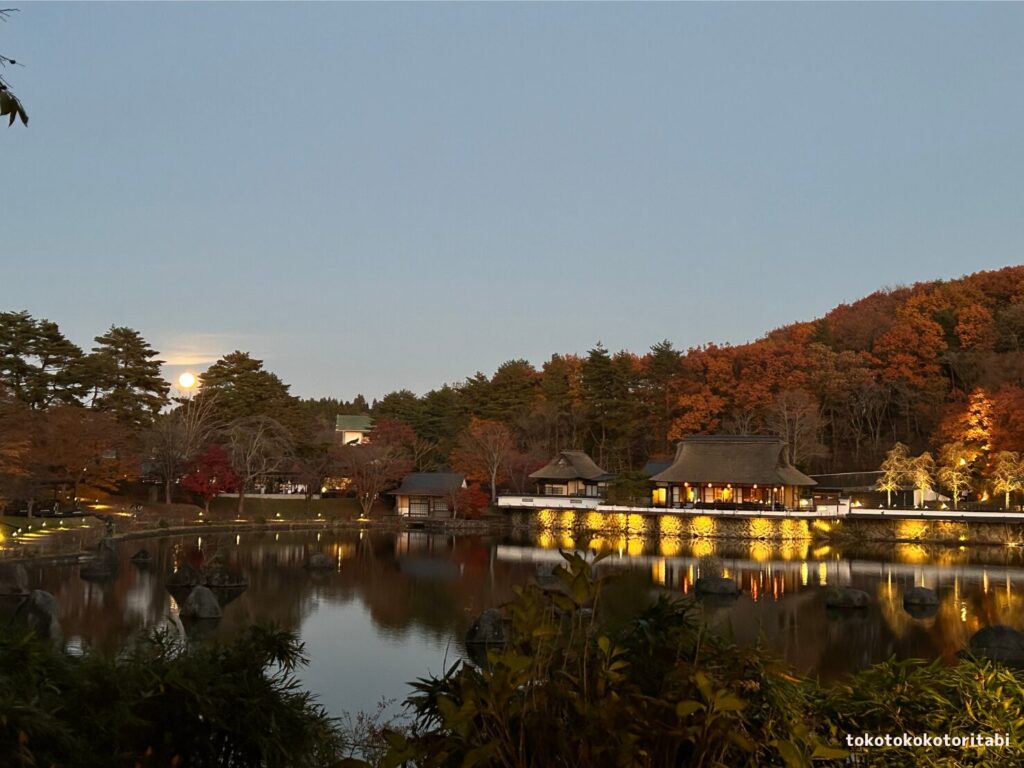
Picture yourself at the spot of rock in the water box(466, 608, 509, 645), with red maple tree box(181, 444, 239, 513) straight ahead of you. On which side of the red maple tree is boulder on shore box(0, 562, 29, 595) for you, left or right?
left

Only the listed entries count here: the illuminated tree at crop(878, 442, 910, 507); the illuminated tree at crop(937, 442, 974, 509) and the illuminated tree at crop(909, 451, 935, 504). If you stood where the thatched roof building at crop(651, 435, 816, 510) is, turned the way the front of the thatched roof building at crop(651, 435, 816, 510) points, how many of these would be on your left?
3

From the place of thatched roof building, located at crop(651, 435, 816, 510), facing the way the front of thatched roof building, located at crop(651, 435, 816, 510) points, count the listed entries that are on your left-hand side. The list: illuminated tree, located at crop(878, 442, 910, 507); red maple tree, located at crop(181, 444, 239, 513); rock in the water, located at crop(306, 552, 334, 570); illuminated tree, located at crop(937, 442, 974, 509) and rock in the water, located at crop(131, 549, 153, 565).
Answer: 2

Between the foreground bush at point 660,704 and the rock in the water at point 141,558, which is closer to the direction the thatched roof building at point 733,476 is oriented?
the foreground bush

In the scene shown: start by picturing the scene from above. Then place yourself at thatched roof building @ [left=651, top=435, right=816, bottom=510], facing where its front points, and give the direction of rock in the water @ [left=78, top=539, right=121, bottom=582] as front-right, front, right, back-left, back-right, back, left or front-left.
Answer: front-right

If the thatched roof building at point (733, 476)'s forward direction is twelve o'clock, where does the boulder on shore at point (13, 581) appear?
The boulder on shore is roughly at 1 o'clock from the thatched roof building.

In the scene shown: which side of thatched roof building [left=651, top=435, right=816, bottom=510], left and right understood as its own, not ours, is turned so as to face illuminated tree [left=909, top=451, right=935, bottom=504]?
left

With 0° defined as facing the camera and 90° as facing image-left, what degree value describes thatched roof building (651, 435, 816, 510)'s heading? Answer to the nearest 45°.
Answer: approximately 0°

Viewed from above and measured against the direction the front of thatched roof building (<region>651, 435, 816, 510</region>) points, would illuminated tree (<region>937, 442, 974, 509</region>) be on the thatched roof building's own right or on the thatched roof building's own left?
on the thatched roof building's own left

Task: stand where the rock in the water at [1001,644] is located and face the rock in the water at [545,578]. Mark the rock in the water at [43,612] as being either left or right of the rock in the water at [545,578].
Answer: left

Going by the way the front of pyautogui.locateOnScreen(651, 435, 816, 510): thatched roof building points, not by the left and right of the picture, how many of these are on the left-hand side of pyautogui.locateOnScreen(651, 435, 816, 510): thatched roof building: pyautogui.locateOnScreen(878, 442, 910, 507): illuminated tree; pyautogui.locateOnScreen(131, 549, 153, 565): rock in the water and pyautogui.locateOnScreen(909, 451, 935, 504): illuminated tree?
2
